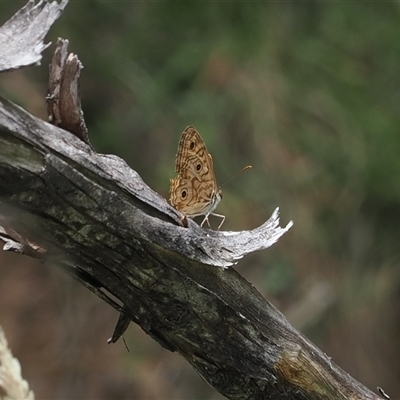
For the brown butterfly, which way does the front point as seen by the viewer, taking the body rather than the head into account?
to the viewer's right
